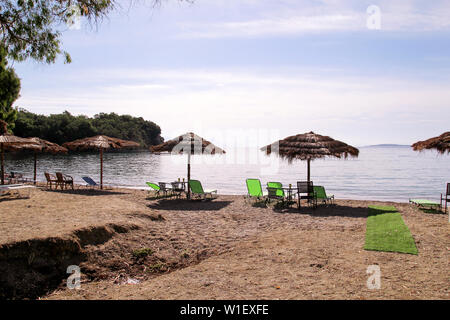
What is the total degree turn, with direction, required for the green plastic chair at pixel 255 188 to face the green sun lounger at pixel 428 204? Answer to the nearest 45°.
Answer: approximately 45° to its right

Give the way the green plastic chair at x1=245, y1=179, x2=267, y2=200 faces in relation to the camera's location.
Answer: facing away from the viewer and to the right of the viewer

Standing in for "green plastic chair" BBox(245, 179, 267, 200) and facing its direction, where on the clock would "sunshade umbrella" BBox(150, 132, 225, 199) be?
The sunshade umbrella is roughly at 8 o'clock from the green plastic chair.
